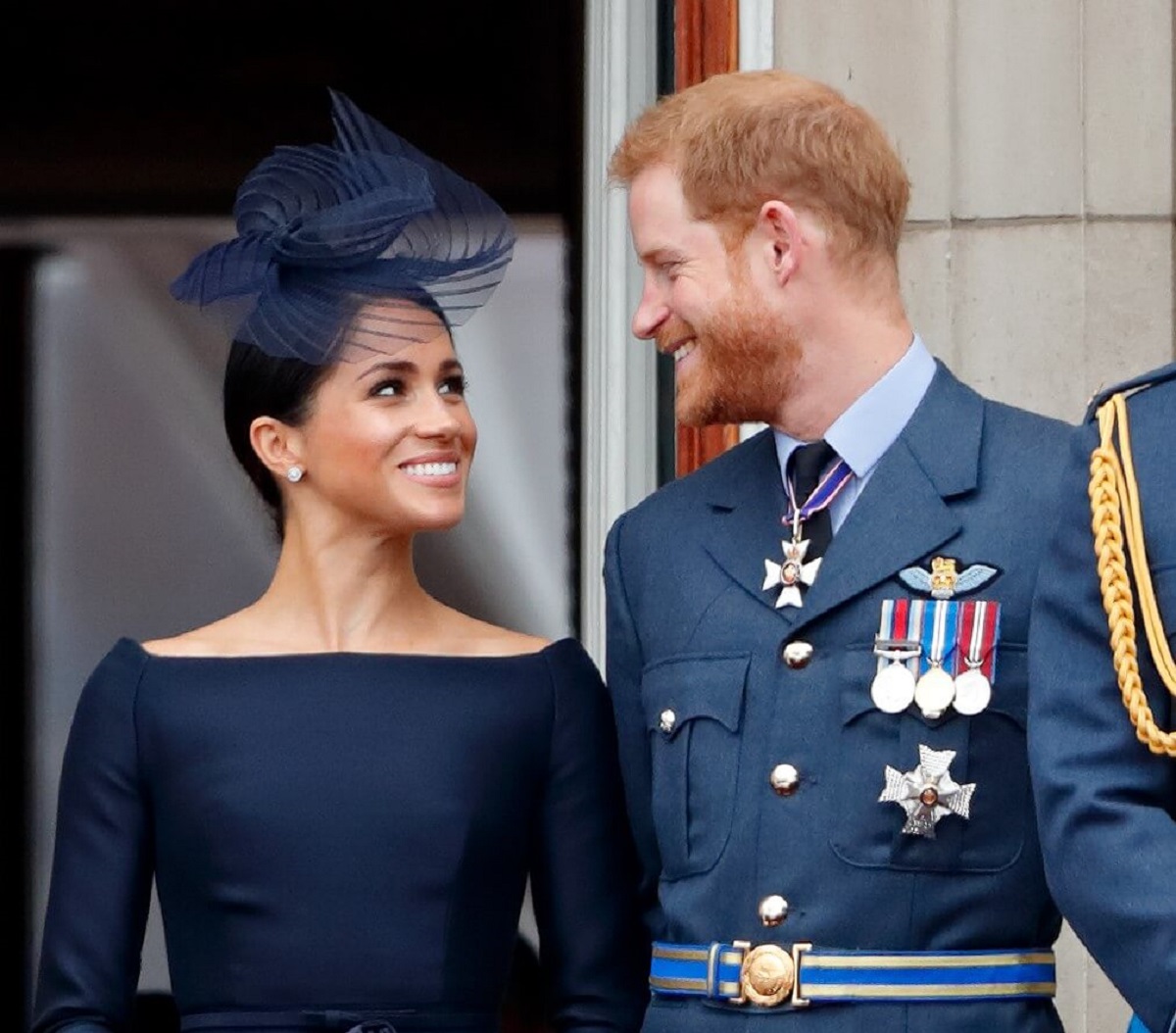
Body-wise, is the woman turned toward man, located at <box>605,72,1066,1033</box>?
no

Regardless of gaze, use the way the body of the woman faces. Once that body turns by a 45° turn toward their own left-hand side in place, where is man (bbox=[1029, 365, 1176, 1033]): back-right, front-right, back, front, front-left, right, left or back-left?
front

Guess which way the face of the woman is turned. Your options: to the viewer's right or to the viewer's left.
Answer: to the viewer's right

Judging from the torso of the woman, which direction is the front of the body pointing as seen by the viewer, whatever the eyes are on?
toward the camera

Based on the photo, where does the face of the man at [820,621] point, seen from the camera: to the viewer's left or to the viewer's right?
to the viewer's left
